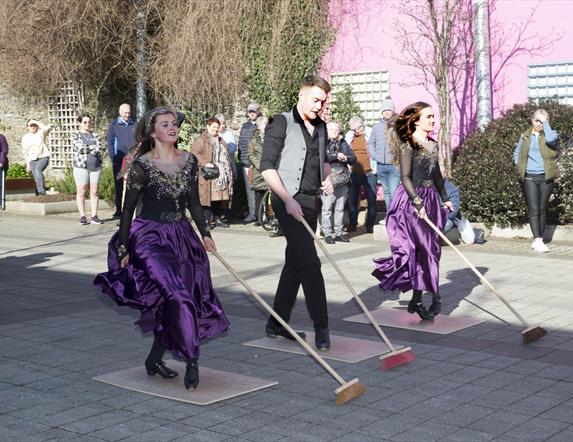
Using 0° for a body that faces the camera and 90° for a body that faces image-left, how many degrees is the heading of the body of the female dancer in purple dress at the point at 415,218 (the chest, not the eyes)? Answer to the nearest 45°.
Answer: approximately 315°

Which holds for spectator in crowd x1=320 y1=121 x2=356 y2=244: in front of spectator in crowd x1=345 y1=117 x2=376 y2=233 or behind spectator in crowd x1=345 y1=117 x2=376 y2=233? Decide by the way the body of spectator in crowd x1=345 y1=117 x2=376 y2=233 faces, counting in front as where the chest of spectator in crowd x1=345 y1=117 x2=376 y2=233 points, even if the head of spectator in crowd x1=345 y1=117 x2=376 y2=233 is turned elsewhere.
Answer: in front

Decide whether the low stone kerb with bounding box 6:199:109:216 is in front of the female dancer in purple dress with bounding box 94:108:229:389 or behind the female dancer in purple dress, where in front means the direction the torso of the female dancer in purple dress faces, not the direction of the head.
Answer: behind

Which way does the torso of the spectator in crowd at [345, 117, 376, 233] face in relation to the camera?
toward the camera

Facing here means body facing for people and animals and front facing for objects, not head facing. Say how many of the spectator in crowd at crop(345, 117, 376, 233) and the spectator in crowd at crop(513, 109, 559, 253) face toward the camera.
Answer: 2

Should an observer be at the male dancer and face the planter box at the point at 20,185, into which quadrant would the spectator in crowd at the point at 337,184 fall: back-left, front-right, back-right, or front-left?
front-right

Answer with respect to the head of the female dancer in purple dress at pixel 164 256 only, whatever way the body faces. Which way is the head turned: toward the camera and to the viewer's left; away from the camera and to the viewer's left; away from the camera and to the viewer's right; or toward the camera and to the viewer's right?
toward the camera and to the viewer's right

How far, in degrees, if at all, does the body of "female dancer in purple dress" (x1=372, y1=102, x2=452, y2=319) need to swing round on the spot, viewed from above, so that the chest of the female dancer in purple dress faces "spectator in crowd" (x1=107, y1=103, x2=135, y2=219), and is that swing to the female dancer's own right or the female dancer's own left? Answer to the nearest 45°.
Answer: approximately 180°

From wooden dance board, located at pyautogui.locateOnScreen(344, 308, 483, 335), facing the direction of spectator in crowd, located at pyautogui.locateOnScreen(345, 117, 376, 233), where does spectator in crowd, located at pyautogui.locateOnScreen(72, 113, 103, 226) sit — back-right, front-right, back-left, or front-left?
front-left

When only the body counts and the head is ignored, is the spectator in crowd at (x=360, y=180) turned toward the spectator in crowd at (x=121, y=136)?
no

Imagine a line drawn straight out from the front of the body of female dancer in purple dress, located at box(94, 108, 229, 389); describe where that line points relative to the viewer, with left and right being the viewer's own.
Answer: facing the viewer and to the right of the viewer

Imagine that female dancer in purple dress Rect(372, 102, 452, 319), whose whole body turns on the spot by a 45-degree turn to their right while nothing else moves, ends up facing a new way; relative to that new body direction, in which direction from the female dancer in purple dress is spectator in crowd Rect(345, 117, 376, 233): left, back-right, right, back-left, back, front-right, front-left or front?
back

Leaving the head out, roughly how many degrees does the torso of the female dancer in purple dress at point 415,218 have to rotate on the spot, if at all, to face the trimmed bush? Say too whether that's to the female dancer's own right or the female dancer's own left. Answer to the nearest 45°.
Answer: approximately 135° to the female dancer's own left

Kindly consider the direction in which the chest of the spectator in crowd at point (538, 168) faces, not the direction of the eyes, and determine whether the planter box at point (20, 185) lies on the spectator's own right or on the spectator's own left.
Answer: on the spectator's own right

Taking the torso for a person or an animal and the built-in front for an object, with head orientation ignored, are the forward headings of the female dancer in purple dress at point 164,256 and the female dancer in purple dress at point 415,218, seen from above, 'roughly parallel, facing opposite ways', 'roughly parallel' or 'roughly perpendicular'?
roughly parallel

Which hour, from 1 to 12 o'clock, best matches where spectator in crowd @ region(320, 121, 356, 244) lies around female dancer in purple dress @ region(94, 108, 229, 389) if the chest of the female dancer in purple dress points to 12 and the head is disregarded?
The spectator in crowd is roughly at 8 o'clock from the female dancer in purple dress.

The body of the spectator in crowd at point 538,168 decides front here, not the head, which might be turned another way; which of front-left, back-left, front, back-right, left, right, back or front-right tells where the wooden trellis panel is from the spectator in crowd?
back-right

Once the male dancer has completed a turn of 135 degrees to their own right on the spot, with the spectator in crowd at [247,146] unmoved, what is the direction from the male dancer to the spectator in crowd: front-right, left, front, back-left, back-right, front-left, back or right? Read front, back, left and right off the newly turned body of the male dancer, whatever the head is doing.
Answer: right
